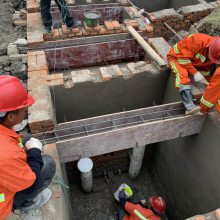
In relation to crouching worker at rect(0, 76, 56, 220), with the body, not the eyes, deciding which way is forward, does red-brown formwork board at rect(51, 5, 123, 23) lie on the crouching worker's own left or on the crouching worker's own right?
on the crouching worker's own left

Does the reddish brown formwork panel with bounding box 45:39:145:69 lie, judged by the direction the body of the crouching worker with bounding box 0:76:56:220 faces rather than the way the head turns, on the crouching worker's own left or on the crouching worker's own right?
on the crouching worker's own left

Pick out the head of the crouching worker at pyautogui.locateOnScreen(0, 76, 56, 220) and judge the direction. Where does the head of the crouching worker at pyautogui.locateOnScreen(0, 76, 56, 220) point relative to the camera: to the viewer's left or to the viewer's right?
to the viewer's right

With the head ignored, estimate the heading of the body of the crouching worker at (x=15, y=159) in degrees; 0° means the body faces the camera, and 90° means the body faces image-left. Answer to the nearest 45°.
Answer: approximately 270°

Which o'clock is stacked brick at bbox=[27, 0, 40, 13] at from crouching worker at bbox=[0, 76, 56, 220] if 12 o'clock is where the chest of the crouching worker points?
The stacked brick is roughly at 9 o'clock from the crouching worker.

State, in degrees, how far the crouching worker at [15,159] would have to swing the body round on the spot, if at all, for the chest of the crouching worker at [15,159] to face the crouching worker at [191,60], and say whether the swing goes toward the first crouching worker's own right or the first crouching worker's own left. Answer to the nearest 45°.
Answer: approximately 45° to the first crouching worker's own left

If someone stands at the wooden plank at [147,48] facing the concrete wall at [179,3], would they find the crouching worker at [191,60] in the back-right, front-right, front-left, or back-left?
back-right

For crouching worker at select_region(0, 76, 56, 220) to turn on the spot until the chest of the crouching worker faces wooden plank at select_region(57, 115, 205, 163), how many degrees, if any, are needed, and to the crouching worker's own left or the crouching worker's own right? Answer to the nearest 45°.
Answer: approximately 45° to the crouching worker's own left

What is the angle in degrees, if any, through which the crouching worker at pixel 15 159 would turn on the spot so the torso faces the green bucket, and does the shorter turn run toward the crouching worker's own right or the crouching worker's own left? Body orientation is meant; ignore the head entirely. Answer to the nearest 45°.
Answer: approximately 45° to the crouching worker's own left

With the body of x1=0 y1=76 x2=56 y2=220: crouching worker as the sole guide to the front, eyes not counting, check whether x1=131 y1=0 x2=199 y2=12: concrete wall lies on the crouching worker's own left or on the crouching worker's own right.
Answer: on the crouching worker's own left

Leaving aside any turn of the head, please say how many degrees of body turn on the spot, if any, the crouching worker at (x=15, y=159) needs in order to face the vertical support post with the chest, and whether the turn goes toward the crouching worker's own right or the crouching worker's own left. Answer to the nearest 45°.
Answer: approximately 45° to the crouching worker's own left
